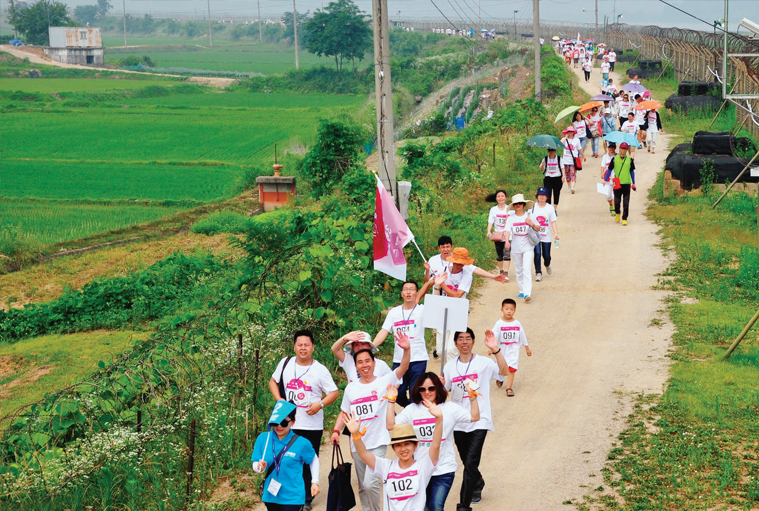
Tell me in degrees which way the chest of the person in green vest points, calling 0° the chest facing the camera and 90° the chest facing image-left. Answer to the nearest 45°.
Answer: approximately 0°

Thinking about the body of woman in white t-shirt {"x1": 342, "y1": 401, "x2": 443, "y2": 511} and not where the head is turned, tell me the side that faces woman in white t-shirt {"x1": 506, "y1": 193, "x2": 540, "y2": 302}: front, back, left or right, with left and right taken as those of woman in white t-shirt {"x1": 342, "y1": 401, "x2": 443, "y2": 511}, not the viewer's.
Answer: back

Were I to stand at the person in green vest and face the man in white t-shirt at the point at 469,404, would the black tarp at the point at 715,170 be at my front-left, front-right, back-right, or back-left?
back-left

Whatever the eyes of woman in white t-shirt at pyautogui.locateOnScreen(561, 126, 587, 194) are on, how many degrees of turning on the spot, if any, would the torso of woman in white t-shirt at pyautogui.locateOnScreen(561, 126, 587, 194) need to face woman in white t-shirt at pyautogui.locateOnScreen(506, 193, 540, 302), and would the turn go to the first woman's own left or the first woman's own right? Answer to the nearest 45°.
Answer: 0° — they already face them

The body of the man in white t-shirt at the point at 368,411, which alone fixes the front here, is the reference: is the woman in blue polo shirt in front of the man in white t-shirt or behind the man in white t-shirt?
in front

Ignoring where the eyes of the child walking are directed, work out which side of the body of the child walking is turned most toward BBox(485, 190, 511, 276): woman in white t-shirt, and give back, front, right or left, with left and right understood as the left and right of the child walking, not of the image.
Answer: back

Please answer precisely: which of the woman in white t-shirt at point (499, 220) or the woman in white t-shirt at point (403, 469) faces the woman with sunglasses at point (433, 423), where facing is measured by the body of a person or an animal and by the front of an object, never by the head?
the woman in white t-shirt at point (499, 220)

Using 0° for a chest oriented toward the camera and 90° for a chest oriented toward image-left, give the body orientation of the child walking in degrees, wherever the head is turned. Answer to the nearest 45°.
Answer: approximately 0°

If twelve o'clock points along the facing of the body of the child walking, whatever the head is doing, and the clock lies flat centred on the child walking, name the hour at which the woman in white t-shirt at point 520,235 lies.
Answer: The woman in white t-shirt is roughly at 6 o'clock from the child walking.

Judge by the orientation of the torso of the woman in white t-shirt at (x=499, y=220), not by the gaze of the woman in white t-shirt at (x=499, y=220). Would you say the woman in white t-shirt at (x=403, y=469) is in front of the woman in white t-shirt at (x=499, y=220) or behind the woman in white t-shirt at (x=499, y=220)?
in front
